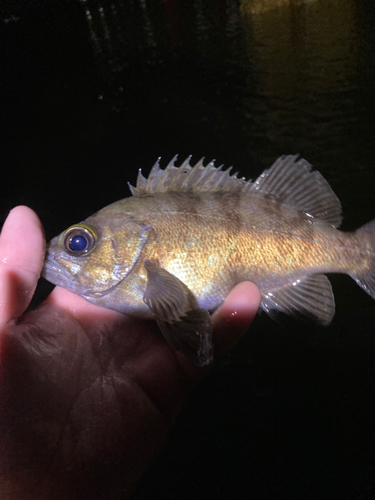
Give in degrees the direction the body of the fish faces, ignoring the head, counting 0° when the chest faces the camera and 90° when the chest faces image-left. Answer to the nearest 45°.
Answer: approximately 90°
